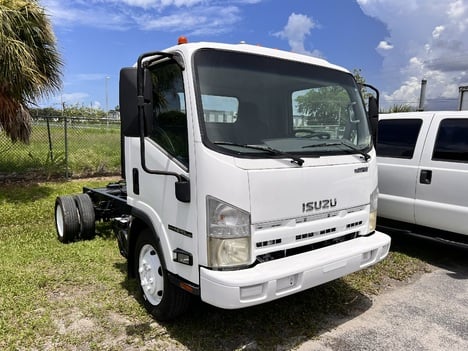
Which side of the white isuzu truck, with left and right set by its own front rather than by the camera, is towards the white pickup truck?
left

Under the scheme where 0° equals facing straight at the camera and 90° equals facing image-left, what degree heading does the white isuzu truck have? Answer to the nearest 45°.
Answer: approximately 315°

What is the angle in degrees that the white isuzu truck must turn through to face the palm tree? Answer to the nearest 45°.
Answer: approximately 180°

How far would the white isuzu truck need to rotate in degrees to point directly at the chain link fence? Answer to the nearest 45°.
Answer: approximately 180°

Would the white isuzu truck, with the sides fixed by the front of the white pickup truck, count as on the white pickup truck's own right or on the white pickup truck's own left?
on the white pickup truck's own right

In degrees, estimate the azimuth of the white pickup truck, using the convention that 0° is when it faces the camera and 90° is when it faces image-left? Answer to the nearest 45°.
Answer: approximately 315°
